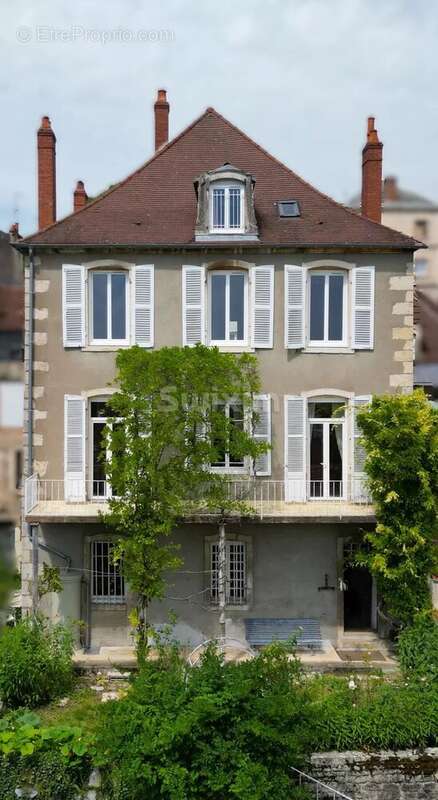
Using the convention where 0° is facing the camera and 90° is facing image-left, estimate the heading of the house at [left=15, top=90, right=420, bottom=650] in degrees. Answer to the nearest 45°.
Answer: approximately 0°

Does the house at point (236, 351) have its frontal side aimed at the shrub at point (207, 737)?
yes

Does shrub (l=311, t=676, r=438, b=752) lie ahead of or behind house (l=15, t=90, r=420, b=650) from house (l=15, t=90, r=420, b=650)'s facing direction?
ahead
